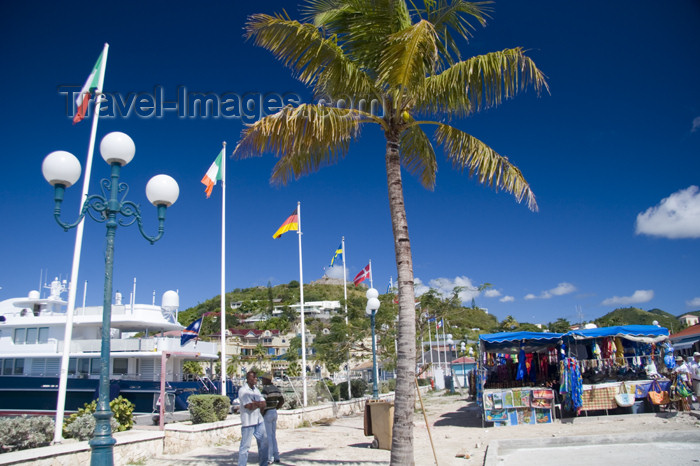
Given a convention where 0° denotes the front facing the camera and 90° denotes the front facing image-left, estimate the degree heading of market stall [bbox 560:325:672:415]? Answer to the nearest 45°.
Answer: approximately 0°

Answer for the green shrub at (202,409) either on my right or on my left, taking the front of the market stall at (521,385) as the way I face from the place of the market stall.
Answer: on my right

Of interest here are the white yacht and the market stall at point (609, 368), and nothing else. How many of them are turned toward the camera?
1

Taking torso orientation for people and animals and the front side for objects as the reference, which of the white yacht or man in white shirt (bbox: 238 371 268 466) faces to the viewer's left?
the white yacht

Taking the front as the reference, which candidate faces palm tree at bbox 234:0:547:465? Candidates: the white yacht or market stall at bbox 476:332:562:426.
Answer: the market stall

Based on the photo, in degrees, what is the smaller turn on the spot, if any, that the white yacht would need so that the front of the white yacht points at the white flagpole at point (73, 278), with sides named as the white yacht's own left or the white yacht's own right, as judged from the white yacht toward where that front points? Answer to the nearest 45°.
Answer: approximately 90° to the white yacht's own left

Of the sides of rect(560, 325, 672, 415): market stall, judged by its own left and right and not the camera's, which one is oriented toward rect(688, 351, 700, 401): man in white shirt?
left

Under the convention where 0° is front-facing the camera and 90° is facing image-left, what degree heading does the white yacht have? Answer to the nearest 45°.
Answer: approximately 90°

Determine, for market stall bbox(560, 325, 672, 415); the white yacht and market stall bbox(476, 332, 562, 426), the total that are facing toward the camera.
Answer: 2
